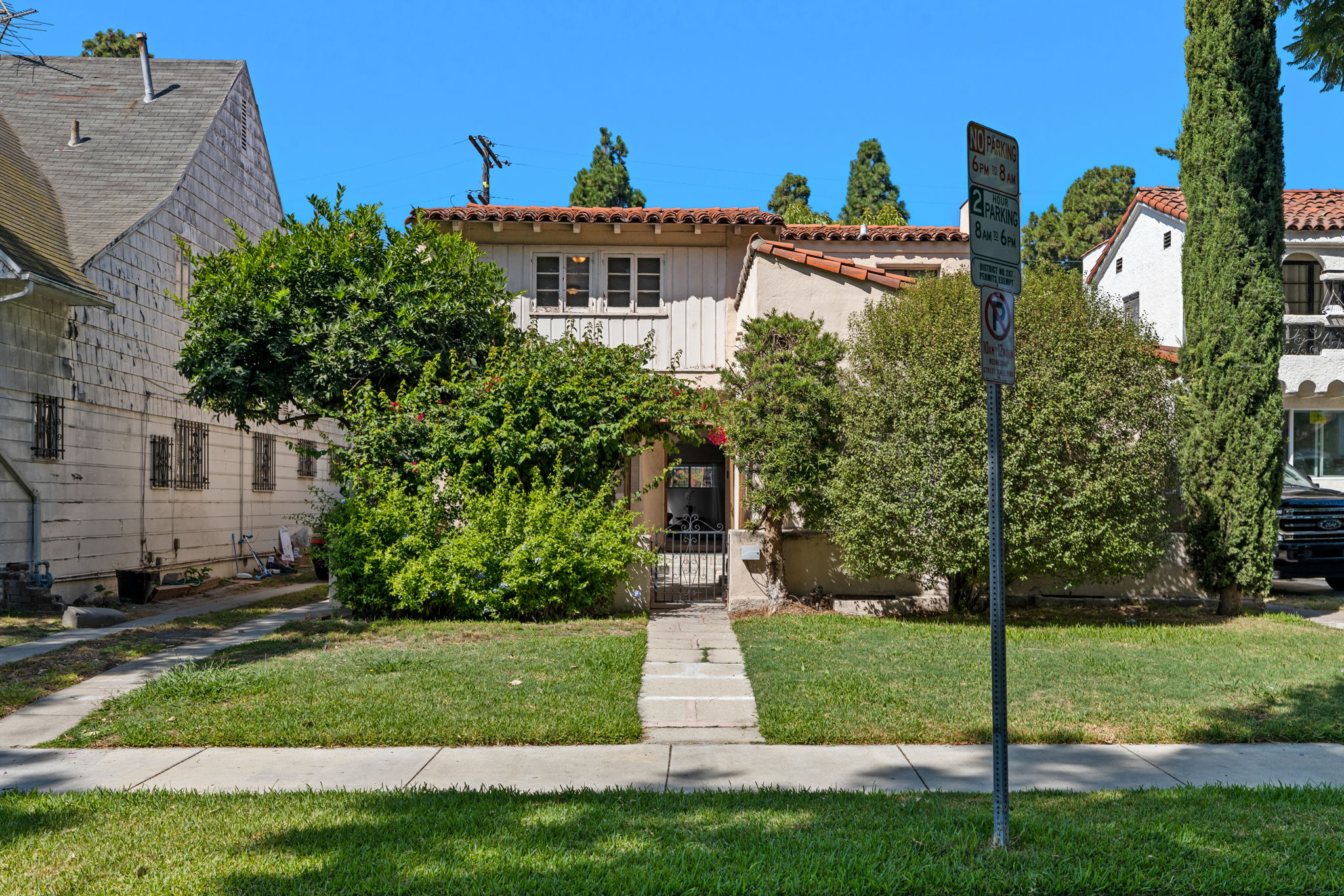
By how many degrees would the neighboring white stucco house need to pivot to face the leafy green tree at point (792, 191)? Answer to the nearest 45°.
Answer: approximately 135° to its right

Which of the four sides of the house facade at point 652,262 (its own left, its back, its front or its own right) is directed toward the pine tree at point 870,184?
back

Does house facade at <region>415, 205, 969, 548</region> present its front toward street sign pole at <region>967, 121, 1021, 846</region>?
yes

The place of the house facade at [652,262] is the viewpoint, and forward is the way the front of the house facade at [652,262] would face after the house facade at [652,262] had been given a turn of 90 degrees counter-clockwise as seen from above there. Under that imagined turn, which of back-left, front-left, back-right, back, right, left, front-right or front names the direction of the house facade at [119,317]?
back

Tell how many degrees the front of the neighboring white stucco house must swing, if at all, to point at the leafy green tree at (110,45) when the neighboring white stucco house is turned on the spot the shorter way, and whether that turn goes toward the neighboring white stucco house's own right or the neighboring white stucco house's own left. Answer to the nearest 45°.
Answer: approximately 90° to the neighboring white stucco house's own right

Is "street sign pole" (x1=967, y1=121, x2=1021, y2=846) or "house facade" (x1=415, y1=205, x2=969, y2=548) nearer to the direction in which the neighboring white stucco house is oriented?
the street sign pole

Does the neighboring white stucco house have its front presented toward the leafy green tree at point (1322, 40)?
yes

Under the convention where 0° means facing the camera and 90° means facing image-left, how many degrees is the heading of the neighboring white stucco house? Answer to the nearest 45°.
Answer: approximately 0°

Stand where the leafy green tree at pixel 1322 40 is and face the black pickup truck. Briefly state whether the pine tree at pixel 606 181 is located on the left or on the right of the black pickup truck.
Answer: left

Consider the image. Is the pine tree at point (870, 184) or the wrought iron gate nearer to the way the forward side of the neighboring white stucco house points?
the wrought iron gate

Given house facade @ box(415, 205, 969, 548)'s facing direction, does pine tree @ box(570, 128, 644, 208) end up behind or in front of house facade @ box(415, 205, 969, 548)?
behind

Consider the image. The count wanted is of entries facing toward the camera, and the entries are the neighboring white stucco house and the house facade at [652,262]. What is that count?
2

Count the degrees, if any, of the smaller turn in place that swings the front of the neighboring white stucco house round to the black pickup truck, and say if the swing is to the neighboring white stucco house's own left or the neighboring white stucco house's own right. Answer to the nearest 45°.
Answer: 0° — it already faces it

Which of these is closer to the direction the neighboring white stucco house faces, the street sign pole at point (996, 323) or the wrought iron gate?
the street sign pole

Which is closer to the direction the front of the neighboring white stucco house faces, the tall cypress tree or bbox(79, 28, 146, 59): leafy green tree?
the tall cypress tree
